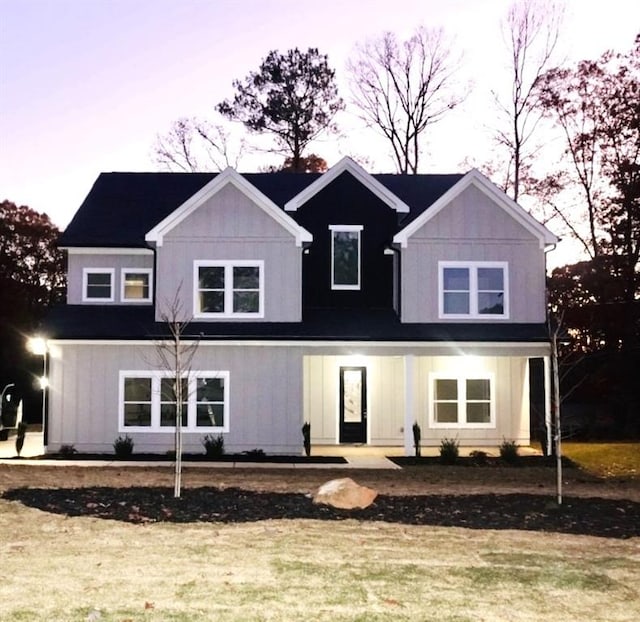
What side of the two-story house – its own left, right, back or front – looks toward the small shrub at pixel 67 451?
right

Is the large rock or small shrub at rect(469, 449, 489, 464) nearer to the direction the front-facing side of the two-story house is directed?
the large rock

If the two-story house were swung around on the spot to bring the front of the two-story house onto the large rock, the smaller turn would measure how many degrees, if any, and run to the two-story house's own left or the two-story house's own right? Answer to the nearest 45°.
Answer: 0° — it already faces it
